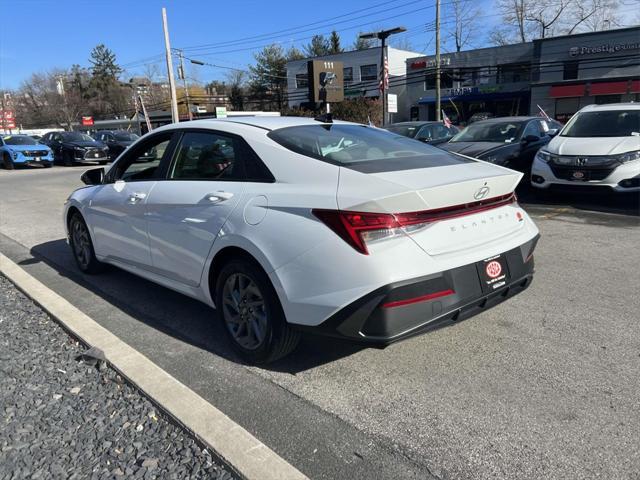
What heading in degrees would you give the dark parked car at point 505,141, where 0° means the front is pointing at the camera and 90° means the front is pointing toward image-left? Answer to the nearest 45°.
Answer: approximately 45°

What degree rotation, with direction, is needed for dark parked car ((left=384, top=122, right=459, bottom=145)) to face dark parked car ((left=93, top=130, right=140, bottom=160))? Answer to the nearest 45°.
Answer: approximately 90° to its right

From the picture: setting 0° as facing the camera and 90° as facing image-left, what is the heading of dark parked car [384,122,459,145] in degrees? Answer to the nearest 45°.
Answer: approximately 45°

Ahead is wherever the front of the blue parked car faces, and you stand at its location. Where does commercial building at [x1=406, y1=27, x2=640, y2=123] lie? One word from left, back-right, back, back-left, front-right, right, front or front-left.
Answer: front-left

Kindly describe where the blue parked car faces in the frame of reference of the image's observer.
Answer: facing the viewer and to the right of the viewer

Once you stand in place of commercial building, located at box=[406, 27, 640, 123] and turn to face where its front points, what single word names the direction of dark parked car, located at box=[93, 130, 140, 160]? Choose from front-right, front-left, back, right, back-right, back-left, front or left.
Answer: front

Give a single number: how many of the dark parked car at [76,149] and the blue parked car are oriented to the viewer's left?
0

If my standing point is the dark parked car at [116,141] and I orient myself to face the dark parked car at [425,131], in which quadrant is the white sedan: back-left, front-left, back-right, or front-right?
front-right

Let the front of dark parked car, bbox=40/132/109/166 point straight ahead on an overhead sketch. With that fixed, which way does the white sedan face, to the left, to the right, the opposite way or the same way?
the opposite way

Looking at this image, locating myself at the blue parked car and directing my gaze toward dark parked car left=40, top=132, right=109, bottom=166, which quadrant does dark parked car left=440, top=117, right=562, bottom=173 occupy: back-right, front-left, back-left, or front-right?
front-right

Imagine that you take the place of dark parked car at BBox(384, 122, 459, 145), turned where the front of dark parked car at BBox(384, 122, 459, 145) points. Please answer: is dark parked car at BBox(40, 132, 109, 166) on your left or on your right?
on your right
